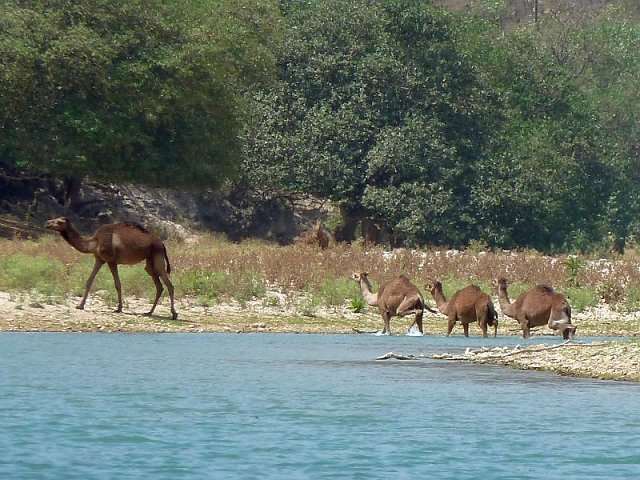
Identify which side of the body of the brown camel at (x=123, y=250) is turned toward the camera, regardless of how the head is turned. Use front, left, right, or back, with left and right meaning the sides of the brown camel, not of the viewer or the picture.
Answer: left

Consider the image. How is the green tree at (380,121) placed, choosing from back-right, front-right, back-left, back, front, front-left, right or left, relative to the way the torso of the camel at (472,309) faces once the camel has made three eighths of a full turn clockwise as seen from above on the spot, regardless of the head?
front-left

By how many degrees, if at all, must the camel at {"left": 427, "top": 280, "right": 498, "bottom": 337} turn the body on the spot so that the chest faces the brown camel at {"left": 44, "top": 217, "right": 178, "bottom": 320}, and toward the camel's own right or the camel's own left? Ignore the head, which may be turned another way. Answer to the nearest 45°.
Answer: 0° — it already faces it

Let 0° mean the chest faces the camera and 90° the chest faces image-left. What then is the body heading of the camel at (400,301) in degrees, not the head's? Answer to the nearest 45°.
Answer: approximately 90°

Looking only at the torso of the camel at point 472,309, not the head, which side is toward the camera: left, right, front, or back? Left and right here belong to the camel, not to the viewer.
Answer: left
